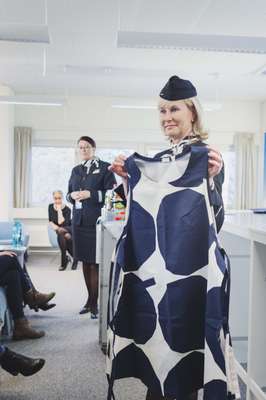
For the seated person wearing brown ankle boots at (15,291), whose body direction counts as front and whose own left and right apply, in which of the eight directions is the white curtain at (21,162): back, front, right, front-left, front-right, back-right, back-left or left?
left

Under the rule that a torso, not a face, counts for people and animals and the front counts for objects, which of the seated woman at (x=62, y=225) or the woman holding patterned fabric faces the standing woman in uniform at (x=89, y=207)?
the seated woman

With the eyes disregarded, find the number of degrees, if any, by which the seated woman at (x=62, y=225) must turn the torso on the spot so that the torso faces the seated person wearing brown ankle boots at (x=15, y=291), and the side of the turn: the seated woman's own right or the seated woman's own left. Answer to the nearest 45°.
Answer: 0° — they already face them

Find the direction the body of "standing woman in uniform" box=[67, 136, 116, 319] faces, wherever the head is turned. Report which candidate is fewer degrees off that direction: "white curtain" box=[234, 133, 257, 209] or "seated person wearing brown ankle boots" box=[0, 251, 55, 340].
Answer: the seated person wearing brown ankle boots

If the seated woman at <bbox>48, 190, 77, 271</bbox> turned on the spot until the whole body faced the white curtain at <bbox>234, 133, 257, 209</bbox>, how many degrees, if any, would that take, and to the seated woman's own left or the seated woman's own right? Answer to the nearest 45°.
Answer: approximately 90° to the seated woman's own left

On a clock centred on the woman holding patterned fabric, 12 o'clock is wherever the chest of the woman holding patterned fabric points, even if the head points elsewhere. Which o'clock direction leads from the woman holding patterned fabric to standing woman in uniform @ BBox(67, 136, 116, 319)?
The standing woman in uniform is roughly at 4 o'clock from the woman holding patterned fabric.

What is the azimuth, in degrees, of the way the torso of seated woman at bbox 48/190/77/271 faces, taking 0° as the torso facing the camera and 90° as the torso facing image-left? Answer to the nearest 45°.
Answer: approximately 0°

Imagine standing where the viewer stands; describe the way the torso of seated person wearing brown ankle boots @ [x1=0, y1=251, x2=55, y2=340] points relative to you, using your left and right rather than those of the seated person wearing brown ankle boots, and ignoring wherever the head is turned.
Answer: facing to the right of the viewer

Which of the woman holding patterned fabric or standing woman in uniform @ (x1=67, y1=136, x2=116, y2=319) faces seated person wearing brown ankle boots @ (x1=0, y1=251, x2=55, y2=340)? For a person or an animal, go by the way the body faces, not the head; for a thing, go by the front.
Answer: the standing woman in uniform
